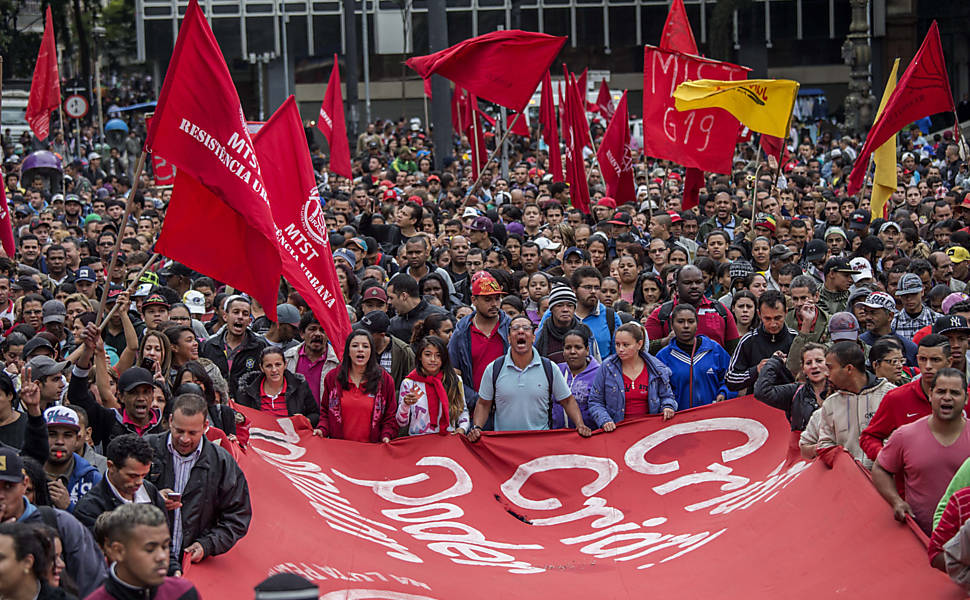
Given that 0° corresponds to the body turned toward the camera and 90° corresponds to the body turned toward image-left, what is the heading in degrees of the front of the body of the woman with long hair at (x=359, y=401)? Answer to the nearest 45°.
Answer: approximately 0°

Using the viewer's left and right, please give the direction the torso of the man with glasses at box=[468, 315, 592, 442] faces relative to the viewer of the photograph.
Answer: facing the viewer

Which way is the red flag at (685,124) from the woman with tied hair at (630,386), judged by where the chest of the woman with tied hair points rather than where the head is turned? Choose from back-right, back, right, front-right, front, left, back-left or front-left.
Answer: back

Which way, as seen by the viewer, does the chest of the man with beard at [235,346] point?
toward the camera

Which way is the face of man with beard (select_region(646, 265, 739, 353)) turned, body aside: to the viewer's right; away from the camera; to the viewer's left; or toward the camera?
toward the camera

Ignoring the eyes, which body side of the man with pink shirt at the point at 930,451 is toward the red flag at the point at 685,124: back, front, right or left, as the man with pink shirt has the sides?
back

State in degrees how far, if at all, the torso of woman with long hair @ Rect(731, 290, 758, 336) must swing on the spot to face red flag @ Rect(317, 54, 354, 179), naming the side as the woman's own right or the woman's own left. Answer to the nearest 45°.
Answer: approximately 135° to the woman's own right

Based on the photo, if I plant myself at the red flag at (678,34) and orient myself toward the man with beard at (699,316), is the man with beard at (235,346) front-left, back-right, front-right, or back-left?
front-right

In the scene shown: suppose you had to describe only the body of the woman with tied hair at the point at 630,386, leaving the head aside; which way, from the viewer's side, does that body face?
toward the camera

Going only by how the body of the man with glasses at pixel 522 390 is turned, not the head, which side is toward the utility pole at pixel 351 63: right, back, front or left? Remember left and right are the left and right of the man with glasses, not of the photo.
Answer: back

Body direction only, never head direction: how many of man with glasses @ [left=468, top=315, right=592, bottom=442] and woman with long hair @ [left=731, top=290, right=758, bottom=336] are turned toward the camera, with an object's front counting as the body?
2

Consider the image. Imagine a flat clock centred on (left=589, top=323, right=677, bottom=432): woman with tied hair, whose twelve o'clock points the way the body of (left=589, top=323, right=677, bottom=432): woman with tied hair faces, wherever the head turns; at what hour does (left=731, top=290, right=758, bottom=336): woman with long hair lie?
(left=731, top=290, right=758, bottom=336): woman with long hair is roughly at 7 o'clock from (left=589, top=323, right=677, bottom=432): woman with tied hair.

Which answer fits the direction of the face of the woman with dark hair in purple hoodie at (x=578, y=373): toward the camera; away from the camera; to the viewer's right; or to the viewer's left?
toward the camera
